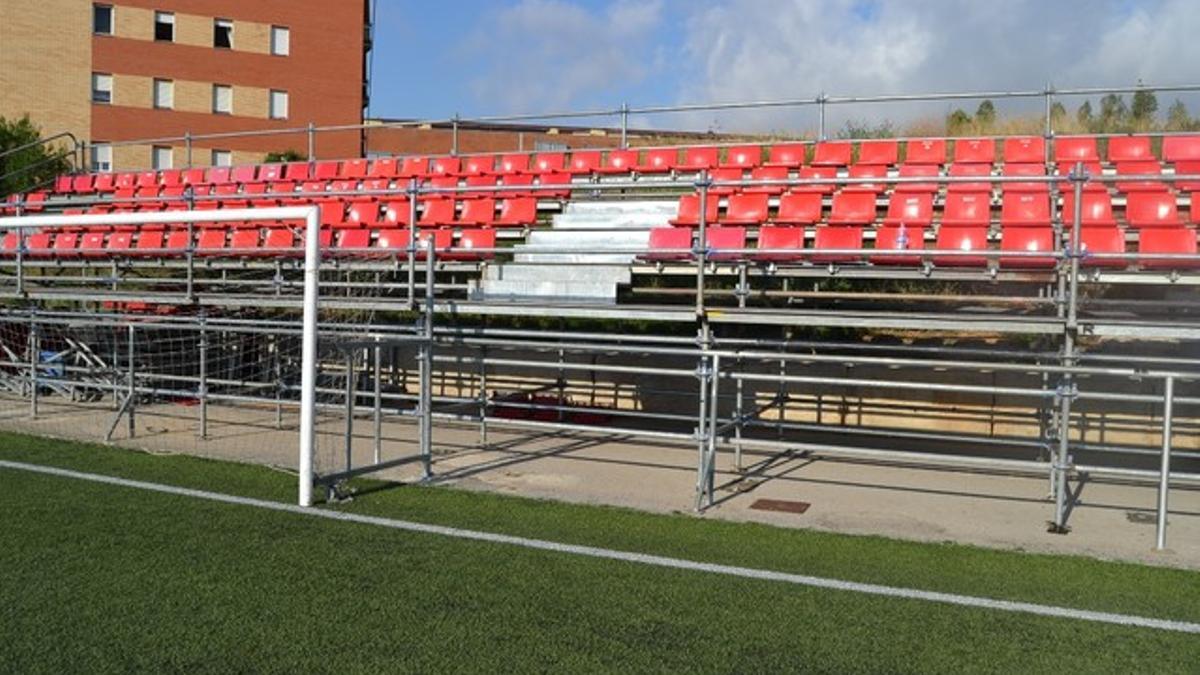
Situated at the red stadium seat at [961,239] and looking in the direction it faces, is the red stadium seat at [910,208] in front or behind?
behind

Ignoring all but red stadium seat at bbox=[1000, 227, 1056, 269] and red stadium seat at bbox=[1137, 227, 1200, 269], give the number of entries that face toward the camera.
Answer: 2

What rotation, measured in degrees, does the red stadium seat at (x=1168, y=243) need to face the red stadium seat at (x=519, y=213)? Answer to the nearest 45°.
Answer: approximately 135° to its right

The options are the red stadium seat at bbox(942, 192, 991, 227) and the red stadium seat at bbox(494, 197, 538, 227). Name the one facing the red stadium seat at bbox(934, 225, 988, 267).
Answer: the red stadium seat at bbox(942, 192, 991, 227)

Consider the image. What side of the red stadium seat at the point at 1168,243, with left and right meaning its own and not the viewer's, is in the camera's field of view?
front

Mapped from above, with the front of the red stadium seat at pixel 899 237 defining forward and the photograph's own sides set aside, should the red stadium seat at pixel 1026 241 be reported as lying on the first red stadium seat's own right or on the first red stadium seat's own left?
on the first red stadium seat's own left

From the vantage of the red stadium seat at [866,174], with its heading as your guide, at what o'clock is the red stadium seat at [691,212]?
the red stadium seat at [691,212] is roughly at 2 o'clock from the red stadium seat at [866,174].

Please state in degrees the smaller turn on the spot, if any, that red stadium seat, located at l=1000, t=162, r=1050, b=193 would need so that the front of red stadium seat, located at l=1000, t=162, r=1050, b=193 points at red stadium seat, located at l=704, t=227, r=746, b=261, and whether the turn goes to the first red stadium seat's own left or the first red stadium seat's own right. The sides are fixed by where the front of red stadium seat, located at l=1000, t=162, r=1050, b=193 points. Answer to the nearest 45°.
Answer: approximately 45° to the first red stadium seat's own right

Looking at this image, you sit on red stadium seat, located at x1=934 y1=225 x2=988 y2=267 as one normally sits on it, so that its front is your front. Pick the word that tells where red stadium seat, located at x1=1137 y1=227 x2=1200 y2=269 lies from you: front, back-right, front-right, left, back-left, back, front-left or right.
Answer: left

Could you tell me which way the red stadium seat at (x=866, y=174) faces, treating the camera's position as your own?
facing the viewer

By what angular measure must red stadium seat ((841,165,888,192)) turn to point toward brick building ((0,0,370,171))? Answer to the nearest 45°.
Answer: approximately 135° to its right

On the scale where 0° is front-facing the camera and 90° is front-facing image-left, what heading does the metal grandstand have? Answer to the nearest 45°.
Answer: approximately 45°
